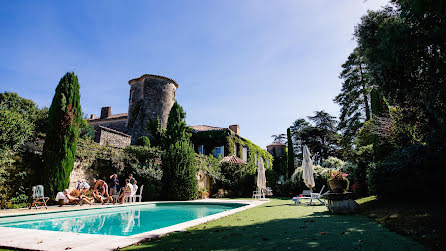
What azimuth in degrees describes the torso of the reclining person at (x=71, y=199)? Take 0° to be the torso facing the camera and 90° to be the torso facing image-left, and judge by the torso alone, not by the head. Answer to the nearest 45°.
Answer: approximately 270°

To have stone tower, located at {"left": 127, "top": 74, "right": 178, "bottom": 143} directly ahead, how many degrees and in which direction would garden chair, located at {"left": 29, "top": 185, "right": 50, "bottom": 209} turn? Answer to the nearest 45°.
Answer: approximately 90° to its left

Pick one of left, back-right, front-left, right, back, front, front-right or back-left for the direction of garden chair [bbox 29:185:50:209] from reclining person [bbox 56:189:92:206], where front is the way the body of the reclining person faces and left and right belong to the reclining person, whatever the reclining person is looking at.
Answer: back-right

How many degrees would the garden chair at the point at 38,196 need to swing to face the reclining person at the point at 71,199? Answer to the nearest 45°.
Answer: approximately 90° to its left

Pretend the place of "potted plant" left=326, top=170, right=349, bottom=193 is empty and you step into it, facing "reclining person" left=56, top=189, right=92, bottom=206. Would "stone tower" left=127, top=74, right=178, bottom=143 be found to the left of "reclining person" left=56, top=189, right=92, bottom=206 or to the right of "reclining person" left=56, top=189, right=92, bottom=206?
right

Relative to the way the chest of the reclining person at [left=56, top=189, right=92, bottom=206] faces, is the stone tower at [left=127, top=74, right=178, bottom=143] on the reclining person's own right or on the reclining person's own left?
on the reclining person's own left
